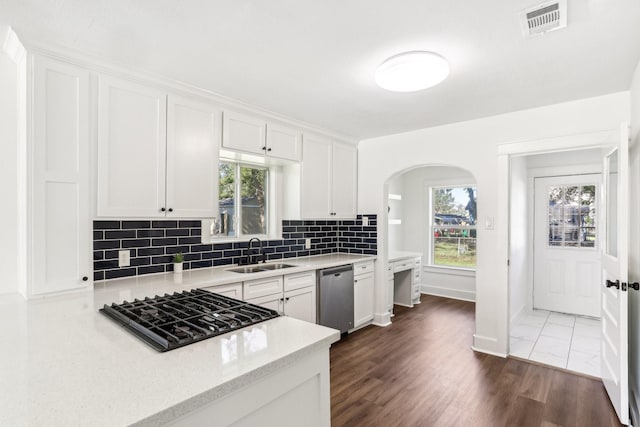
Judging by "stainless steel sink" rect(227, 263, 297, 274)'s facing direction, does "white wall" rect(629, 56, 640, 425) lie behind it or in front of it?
in front

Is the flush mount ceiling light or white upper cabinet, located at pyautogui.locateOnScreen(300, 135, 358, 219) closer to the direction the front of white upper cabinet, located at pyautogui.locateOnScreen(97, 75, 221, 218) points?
the flush mount ceiling light

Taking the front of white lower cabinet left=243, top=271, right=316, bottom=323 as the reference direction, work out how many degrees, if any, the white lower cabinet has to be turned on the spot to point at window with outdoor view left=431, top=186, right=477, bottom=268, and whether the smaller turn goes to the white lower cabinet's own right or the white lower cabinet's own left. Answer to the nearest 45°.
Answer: approximately 90° to the white lower cabinet's own left

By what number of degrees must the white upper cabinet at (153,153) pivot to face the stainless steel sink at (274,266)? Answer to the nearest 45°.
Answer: approximately 90° to its left

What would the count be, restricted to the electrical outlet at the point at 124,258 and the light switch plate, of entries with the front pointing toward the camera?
2

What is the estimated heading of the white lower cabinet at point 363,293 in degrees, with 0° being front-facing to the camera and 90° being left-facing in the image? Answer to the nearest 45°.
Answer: approximately 315°

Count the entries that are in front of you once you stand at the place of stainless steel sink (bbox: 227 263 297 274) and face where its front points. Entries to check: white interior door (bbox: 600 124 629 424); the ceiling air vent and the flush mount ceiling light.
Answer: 3

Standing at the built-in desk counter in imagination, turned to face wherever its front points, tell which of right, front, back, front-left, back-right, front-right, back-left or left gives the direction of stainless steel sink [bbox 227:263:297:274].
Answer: right

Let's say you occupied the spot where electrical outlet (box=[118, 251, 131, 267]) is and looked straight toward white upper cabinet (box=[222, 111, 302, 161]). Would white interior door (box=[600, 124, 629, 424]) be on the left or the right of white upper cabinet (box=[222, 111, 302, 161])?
right

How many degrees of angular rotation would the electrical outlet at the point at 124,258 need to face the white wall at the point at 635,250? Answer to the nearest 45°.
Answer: approximately 45° to its left

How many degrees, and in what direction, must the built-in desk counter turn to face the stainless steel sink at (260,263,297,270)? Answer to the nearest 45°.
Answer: approximately 90° to its right
